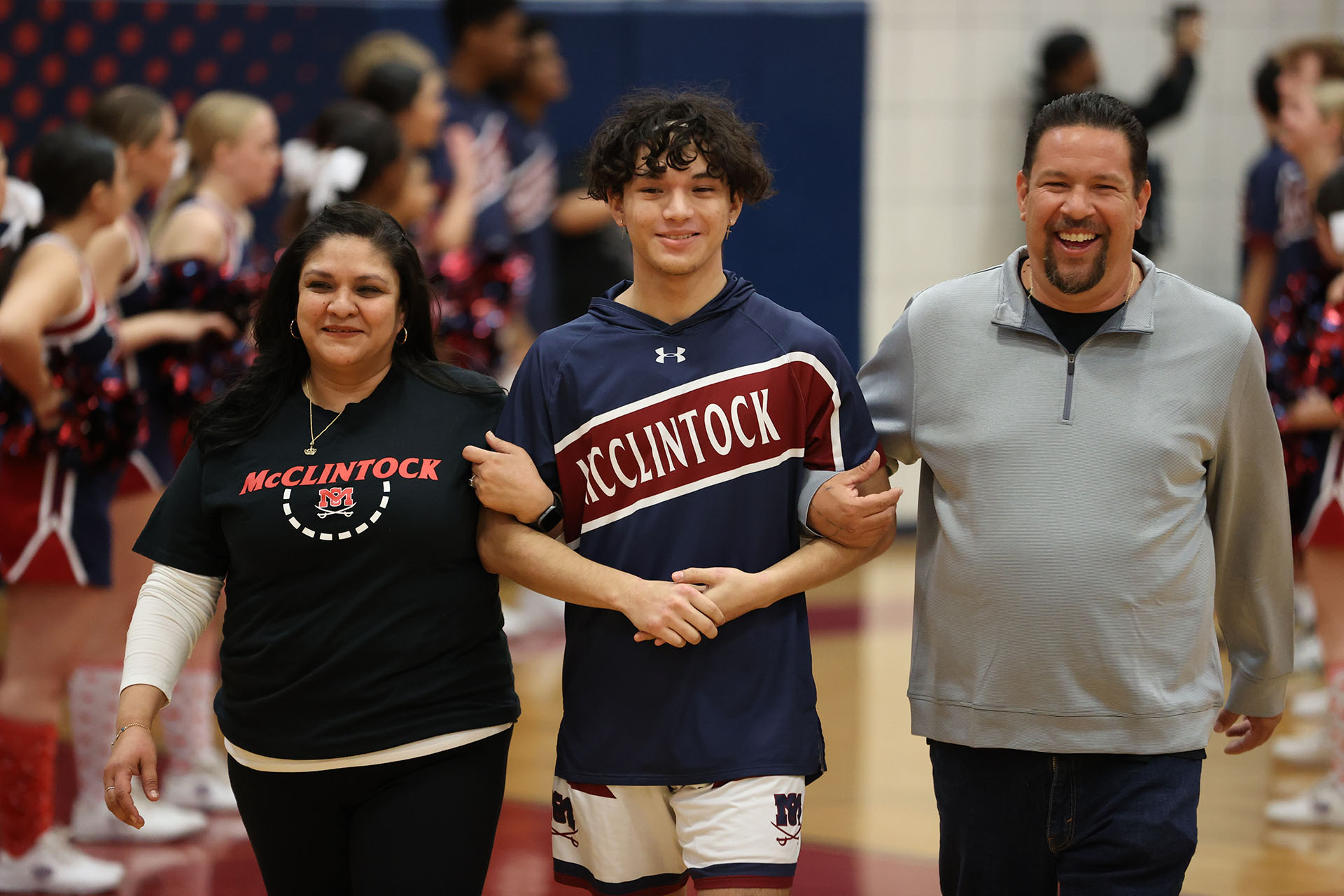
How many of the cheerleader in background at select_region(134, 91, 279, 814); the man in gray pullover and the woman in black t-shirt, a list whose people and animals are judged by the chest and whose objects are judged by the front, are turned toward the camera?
2

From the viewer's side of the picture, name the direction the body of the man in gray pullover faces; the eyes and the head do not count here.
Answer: toward the camera

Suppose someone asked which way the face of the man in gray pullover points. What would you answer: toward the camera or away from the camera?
toward the camera

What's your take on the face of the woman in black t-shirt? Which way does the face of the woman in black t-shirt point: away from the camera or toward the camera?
toward the camera

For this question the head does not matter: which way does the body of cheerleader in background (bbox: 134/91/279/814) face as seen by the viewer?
to the viewer's right

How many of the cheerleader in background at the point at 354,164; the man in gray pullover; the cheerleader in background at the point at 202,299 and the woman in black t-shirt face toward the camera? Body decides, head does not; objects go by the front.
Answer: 2

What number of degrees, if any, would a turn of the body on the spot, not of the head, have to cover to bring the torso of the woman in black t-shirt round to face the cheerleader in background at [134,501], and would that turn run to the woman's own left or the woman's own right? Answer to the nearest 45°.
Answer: approximately 180°

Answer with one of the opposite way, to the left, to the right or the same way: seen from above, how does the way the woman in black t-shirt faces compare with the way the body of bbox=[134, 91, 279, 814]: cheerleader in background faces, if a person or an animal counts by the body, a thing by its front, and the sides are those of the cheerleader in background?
to the right

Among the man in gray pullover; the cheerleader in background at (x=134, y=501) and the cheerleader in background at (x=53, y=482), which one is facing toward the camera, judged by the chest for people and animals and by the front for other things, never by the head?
the man in gray pullover

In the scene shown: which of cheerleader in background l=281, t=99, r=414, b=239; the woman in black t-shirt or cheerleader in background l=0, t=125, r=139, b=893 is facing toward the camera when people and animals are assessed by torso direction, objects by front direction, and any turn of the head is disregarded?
the woman in black t-shirt

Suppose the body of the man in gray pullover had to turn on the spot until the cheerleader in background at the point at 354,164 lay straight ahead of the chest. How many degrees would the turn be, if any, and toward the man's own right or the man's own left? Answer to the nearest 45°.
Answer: approximately 135° to the man's own right

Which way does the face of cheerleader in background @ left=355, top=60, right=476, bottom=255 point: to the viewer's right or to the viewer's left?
to the viewer's right

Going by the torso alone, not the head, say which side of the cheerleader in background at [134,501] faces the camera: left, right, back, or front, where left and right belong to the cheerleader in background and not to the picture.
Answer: right

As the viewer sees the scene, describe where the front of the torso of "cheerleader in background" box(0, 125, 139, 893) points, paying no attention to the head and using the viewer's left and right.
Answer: facing to the right of the viewer

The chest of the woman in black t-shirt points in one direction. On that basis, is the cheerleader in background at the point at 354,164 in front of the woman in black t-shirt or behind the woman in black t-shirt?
behind

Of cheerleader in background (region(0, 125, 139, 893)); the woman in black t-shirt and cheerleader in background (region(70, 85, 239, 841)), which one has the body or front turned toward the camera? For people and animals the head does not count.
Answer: the woman in black t-shirt

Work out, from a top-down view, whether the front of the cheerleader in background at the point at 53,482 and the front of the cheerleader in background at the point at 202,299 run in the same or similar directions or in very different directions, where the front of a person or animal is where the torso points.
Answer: same or similar directions

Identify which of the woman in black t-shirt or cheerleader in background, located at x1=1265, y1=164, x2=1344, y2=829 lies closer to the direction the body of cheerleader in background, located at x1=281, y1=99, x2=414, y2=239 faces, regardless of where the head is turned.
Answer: the cheerleader in background
